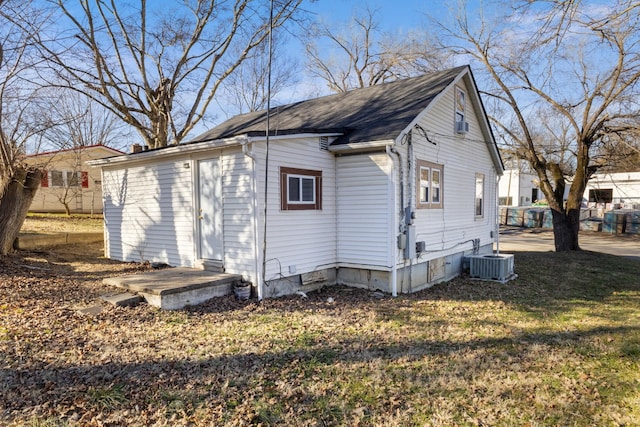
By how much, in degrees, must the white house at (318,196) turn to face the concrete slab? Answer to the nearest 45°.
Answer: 0° — it already faces it

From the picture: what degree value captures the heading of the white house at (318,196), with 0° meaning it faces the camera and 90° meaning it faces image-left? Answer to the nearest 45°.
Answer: approximately 45°

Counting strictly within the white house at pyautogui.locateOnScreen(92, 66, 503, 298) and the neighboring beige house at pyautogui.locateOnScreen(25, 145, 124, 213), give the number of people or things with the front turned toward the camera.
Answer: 1

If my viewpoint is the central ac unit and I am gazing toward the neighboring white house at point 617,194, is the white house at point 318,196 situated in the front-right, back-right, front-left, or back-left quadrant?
back-left

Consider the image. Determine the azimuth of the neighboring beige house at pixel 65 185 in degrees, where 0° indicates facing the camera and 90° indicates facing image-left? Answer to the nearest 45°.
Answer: approximately 0°

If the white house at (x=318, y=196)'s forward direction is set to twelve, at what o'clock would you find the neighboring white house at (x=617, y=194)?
The neighboring white house is roughly at 12 o'clock from the white house.

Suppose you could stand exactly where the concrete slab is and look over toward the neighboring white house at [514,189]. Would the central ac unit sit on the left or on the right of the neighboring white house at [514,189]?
right
